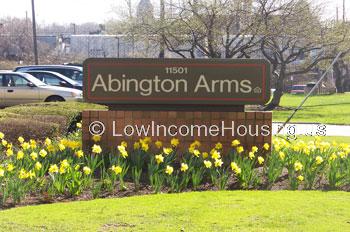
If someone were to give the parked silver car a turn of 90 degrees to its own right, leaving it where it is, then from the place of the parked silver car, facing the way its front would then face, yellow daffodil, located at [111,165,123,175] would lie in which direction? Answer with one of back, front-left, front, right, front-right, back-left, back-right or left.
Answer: front

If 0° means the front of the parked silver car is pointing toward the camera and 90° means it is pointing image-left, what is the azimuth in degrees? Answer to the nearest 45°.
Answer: approximately 270°
